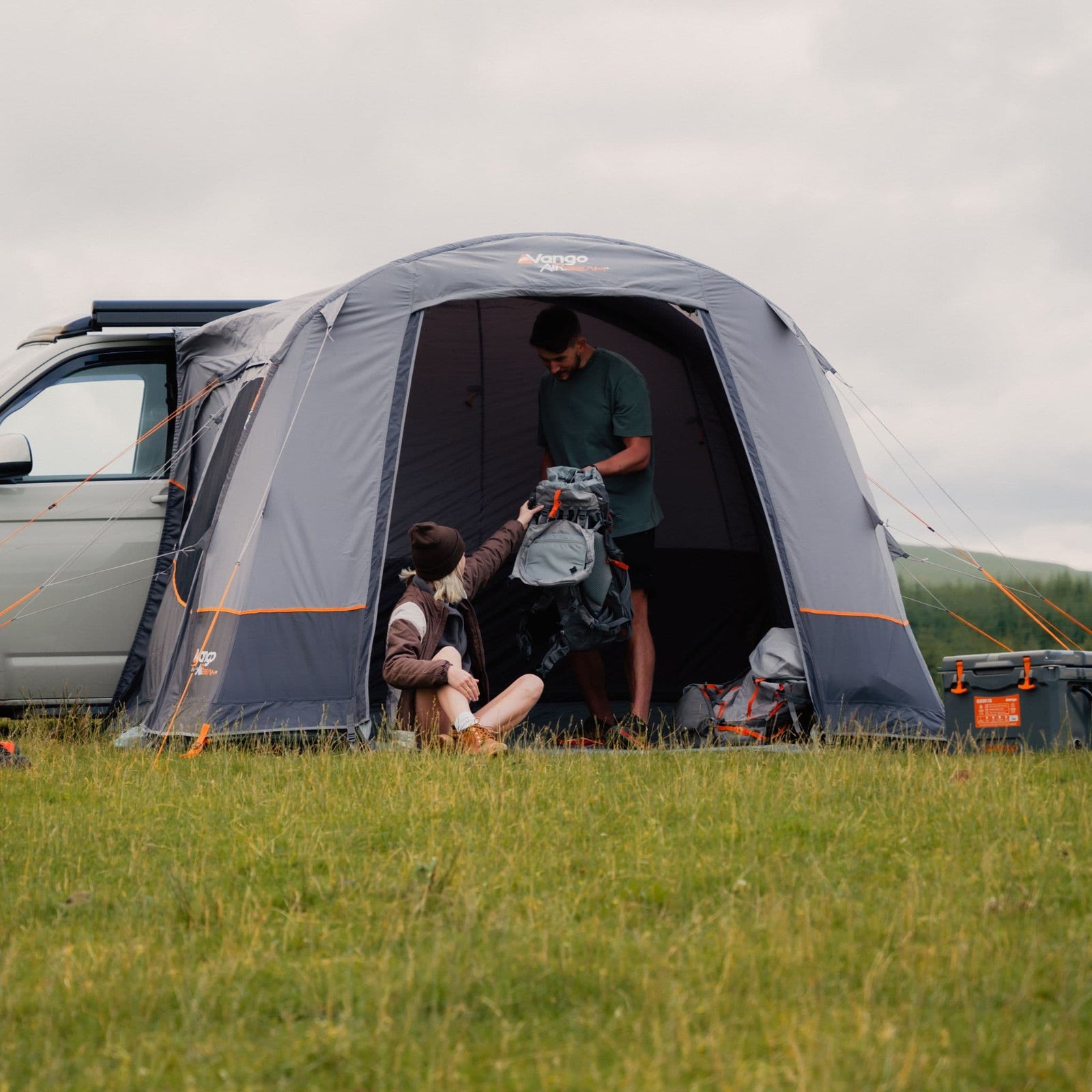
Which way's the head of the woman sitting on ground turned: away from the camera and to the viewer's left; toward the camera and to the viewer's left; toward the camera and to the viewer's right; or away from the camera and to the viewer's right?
away from the camera and to the viewer's right

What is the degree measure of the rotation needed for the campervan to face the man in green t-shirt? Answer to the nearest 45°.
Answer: approximately 180°

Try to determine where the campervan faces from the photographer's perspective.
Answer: facing to the left of the viewer

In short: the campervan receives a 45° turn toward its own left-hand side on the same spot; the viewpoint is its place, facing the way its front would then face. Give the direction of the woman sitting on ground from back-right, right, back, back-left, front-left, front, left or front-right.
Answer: left

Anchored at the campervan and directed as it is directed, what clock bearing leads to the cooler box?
The cooler box is roughly at 7 o'clock from the campervan.

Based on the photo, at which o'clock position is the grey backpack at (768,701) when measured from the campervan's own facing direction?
The grey backpack is roughly at 7 o'clock from the campervan.

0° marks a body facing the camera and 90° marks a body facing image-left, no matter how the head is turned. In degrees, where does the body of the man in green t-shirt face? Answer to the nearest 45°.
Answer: approximately 45°
